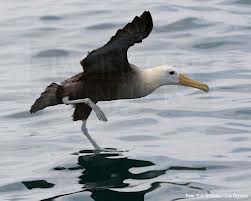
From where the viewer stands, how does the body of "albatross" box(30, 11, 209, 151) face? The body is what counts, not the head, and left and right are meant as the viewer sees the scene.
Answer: facing to the right of the viewer
